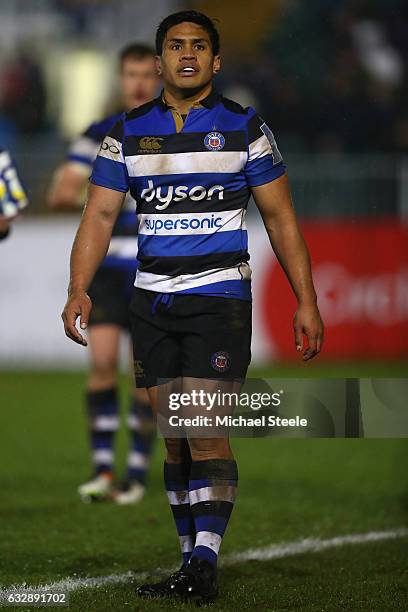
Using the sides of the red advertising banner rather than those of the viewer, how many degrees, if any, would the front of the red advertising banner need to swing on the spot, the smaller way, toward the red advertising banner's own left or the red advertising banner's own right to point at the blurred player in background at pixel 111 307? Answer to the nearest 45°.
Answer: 0° — it already faces them

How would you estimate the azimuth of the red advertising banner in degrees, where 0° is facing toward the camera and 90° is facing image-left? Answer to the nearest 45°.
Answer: approximately 0°

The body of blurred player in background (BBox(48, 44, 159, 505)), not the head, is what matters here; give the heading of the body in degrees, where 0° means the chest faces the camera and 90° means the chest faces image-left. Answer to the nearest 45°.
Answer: approximately 0°

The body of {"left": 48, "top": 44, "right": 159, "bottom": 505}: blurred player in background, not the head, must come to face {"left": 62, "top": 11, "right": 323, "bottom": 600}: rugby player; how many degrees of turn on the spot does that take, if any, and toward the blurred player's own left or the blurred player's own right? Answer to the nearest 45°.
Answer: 0° — they already face them

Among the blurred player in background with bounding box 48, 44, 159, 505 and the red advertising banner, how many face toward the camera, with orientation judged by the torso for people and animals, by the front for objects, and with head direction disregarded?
2

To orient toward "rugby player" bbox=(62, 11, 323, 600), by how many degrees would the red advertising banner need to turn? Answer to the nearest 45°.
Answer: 0° — it already faces them

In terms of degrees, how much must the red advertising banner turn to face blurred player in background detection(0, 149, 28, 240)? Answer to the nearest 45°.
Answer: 0° — it already faces them
